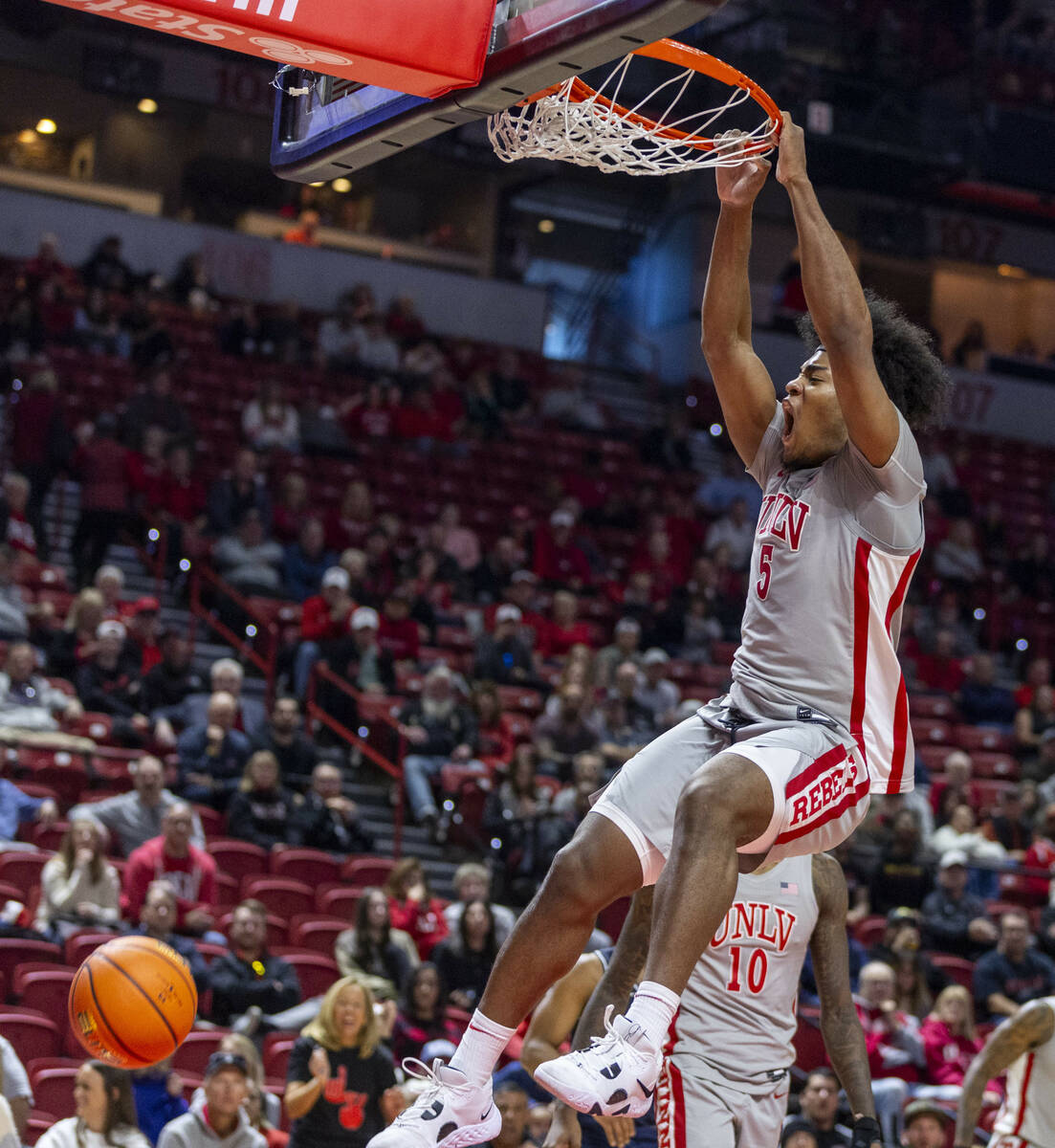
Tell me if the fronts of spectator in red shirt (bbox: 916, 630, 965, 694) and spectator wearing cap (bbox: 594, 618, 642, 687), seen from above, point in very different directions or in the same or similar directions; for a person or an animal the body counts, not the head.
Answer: same or similar directions

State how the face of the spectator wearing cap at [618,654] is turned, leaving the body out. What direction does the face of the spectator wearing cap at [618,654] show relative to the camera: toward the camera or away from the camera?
toward the camera

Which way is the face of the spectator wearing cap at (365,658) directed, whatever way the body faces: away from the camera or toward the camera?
toward the camera

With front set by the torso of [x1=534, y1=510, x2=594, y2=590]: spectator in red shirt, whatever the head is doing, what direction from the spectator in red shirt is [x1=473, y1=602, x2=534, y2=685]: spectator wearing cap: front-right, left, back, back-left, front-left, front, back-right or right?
front

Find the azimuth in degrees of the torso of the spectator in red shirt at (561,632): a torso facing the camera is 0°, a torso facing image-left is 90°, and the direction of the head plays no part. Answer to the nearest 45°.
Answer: approximately 0°

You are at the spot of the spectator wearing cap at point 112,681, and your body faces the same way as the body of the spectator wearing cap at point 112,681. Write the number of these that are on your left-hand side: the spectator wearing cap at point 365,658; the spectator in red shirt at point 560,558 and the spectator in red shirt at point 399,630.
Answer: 3

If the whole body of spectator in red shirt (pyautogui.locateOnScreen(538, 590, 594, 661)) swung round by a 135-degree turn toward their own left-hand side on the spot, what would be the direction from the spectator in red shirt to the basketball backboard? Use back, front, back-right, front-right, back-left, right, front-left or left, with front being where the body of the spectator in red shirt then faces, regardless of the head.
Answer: back-right

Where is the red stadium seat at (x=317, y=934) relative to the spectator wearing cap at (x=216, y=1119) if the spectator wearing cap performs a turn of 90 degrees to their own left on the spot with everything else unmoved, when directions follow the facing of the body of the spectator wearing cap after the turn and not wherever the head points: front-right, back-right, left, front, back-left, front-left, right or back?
left

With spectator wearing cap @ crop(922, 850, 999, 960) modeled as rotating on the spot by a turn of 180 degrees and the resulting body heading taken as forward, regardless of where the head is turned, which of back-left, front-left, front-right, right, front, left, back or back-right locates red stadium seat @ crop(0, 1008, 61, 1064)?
back-left

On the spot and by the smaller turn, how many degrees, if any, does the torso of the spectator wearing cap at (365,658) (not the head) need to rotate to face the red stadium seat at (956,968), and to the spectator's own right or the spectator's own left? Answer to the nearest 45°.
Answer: approximately 45° to the spectator's own left

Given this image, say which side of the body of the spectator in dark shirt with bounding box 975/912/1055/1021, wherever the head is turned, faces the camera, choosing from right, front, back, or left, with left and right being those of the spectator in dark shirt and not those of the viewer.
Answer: front

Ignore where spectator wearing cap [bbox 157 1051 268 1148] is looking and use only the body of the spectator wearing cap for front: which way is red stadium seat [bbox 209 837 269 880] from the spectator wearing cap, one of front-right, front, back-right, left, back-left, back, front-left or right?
back

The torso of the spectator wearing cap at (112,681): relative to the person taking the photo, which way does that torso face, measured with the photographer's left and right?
facing the viewer and to the right of the viewer

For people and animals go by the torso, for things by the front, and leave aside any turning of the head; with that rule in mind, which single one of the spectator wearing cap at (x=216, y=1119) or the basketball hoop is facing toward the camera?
the spectator wearing cap

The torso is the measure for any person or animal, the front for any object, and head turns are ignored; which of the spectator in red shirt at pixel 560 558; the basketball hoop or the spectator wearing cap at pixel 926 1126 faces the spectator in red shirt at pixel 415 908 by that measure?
the spectator in red shirt at pixel 560 558

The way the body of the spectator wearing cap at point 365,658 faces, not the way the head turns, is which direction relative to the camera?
toward the camera

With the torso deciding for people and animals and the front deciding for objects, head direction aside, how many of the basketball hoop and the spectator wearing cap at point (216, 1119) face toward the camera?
1
